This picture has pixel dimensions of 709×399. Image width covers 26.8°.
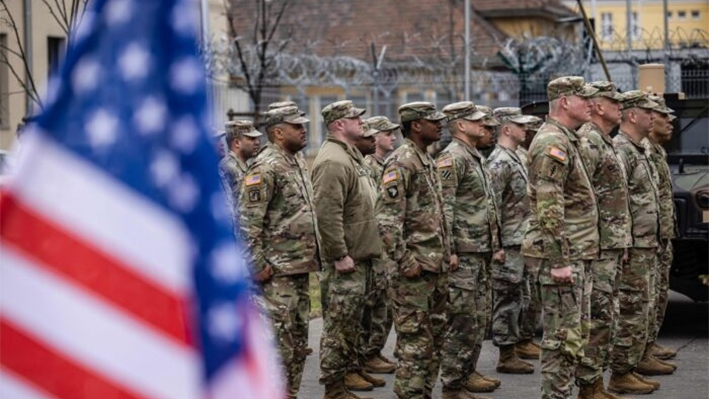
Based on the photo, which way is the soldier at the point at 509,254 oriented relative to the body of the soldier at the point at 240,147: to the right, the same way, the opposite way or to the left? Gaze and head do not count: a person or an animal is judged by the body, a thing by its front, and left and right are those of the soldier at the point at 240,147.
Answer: the same way

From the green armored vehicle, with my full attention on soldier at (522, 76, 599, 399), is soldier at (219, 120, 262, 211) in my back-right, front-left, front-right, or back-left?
front-right

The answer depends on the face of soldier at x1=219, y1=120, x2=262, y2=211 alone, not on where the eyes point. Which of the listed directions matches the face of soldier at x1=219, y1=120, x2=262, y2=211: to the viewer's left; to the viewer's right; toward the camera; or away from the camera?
to the viewer's right

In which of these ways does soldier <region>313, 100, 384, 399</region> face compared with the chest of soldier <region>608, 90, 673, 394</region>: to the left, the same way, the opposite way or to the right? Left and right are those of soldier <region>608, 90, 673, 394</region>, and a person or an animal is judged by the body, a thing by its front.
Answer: the same way

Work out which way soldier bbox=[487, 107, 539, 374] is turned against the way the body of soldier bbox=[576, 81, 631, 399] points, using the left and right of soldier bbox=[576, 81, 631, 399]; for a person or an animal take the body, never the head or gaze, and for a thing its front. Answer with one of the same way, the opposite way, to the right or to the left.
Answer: the same way
